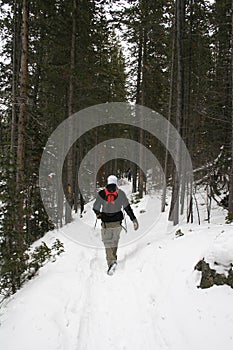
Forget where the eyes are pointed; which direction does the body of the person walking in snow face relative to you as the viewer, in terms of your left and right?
facing away from the viewer
